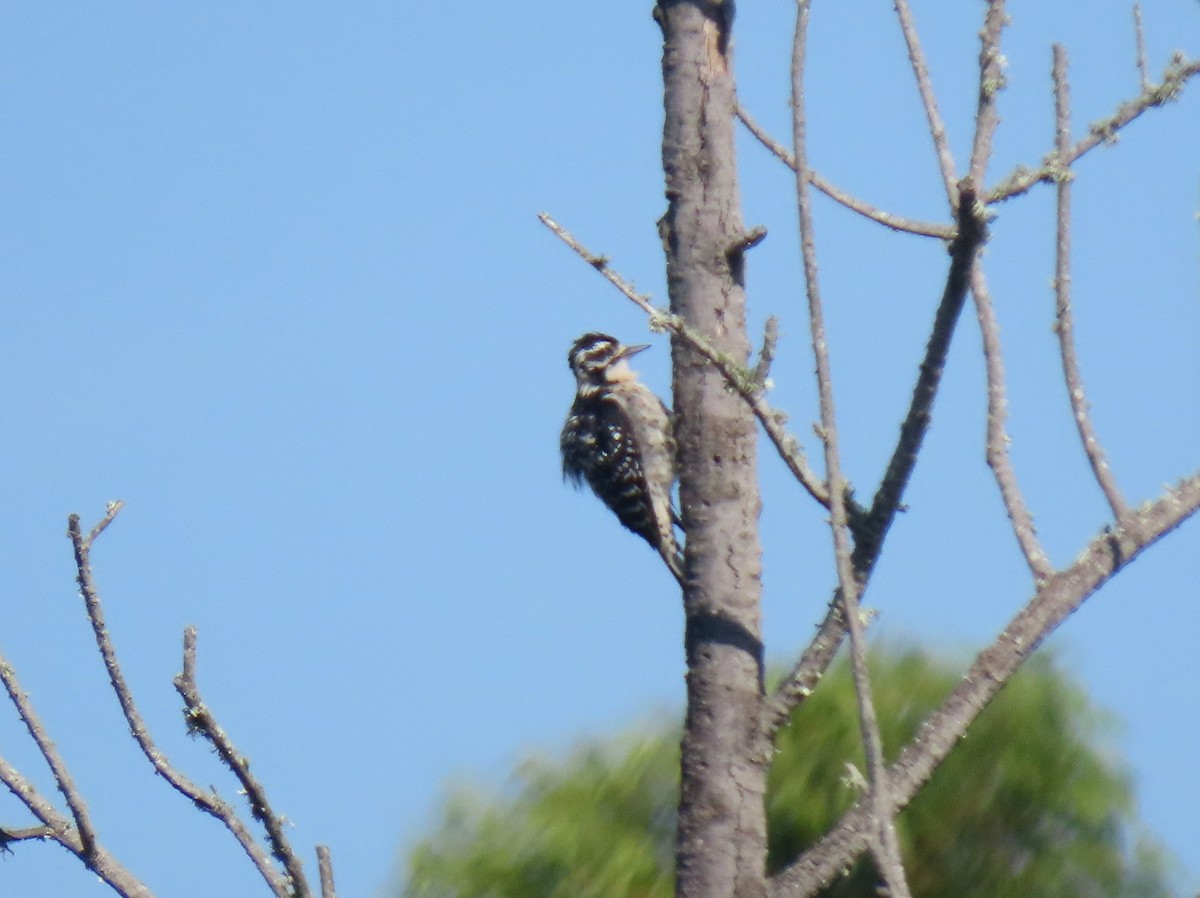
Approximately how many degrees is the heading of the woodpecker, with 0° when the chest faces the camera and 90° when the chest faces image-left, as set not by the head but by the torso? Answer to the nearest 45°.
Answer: approximately 270°
